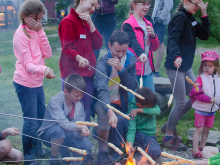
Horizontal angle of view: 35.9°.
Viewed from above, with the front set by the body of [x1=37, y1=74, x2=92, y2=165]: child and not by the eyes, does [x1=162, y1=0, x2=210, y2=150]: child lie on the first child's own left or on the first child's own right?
on the first child's own left

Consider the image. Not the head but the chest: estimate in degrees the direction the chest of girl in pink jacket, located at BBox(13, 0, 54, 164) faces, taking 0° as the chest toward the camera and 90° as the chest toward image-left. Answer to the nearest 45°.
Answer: approximately 315°

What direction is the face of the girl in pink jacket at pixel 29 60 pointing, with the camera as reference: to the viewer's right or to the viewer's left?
to the viewer's right

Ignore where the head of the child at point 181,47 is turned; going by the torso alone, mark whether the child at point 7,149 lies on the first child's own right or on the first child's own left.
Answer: on the first child's own right

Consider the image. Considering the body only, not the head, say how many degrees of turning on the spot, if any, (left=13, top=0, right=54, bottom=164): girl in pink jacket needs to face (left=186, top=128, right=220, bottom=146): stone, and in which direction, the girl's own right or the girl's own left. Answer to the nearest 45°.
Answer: approximately 45° to the girl's own left

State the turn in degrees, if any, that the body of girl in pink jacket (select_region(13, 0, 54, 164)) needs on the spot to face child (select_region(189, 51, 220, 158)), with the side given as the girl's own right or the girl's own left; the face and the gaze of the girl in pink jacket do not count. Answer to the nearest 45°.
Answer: approximately 45° to the girl's own left

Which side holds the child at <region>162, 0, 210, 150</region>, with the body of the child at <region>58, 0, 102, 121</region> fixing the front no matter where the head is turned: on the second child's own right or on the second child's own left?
on the second child's own left

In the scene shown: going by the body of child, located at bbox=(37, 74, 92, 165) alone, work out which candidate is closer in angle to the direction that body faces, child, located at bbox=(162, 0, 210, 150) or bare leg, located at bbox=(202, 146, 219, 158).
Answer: the bare leg

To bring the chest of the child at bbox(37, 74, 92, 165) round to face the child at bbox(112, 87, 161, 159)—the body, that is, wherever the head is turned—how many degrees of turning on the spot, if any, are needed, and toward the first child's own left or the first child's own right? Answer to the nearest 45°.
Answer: approximately 45° to the first child's own left
